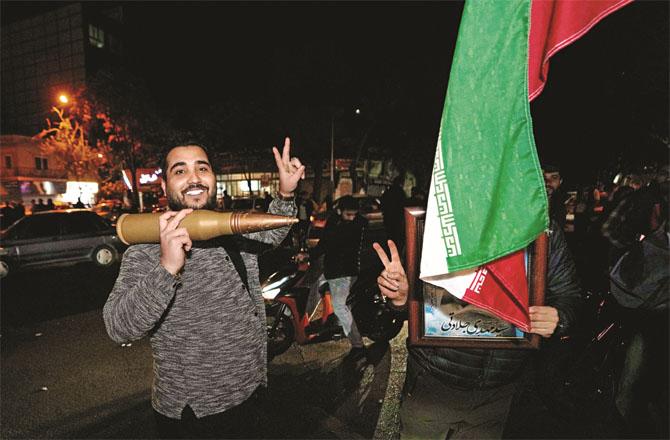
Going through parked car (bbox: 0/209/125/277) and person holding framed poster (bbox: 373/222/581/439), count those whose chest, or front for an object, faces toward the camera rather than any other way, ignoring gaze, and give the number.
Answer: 1

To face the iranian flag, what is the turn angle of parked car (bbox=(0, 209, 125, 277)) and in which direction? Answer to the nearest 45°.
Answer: approximately 90° to its left

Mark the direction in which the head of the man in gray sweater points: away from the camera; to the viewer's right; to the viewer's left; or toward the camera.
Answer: toward the camera

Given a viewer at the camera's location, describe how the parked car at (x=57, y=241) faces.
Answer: facing to the left of the viewer

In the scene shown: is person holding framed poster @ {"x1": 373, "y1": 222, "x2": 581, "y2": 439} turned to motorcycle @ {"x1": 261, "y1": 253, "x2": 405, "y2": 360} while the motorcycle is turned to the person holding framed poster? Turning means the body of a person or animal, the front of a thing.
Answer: no

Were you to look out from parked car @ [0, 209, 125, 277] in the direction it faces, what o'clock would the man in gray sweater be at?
The man in gray sweater is roughly at 9 o'clock from the parked car.

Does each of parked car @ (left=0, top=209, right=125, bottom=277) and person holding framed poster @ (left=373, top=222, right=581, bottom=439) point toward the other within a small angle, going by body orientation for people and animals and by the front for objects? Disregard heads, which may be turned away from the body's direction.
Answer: no

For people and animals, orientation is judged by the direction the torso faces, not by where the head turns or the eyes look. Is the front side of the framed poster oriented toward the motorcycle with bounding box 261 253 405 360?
no

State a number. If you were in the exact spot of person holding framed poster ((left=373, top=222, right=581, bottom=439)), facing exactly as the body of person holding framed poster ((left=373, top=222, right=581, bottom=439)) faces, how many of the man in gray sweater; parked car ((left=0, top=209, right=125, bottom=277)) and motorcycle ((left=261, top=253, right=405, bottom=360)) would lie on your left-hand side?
0

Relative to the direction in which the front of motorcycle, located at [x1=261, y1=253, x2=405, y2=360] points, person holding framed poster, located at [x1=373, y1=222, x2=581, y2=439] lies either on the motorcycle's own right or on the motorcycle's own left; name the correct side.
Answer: on the motorcycle's own left

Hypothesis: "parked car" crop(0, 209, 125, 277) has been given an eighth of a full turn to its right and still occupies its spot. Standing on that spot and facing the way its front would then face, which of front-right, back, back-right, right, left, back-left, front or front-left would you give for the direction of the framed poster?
back-left

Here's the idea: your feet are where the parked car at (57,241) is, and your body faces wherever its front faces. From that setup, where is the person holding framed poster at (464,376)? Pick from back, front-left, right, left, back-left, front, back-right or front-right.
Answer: left

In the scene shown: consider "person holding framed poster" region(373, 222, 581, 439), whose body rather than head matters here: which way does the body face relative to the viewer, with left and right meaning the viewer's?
facing the viewer

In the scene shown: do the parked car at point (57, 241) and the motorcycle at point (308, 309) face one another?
no
